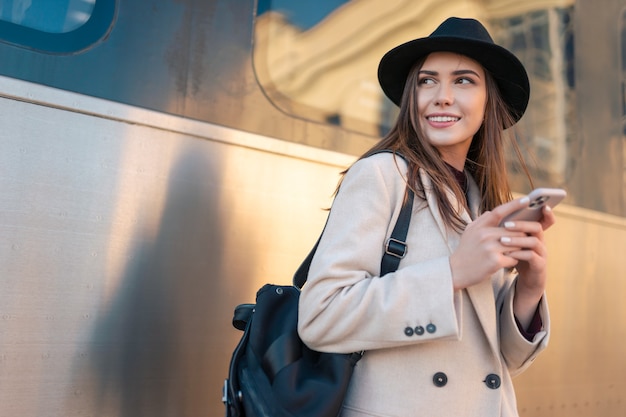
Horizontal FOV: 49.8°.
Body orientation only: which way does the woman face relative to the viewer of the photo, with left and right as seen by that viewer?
facing the viewer and to the right of the viewer
